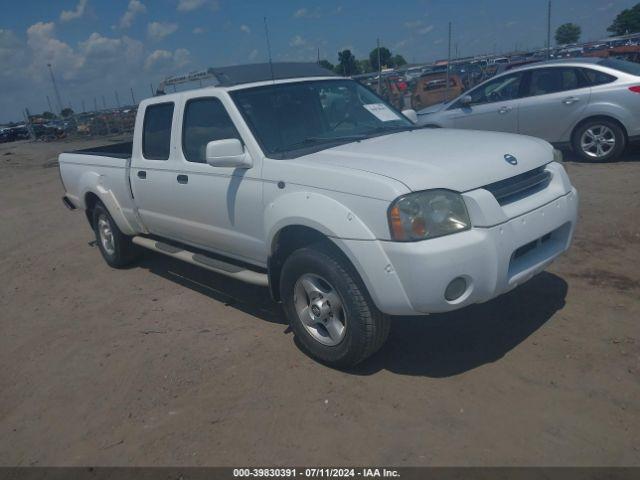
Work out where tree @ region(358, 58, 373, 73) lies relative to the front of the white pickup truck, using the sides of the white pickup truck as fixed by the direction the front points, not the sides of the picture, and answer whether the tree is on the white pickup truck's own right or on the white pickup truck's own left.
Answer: on the white pickup truck's own left

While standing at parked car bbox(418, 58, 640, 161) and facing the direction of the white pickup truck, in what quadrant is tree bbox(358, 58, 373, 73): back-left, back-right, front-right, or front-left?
back-right

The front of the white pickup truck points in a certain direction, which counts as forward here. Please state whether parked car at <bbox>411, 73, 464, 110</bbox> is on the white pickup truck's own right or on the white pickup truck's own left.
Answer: on the white pickup truck's own left

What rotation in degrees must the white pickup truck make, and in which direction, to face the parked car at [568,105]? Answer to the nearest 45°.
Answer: approximately 90° to its left

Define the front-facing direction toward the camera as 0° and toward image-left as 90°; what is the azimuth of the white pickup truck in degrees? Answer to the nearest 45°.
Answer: approximately 315°
